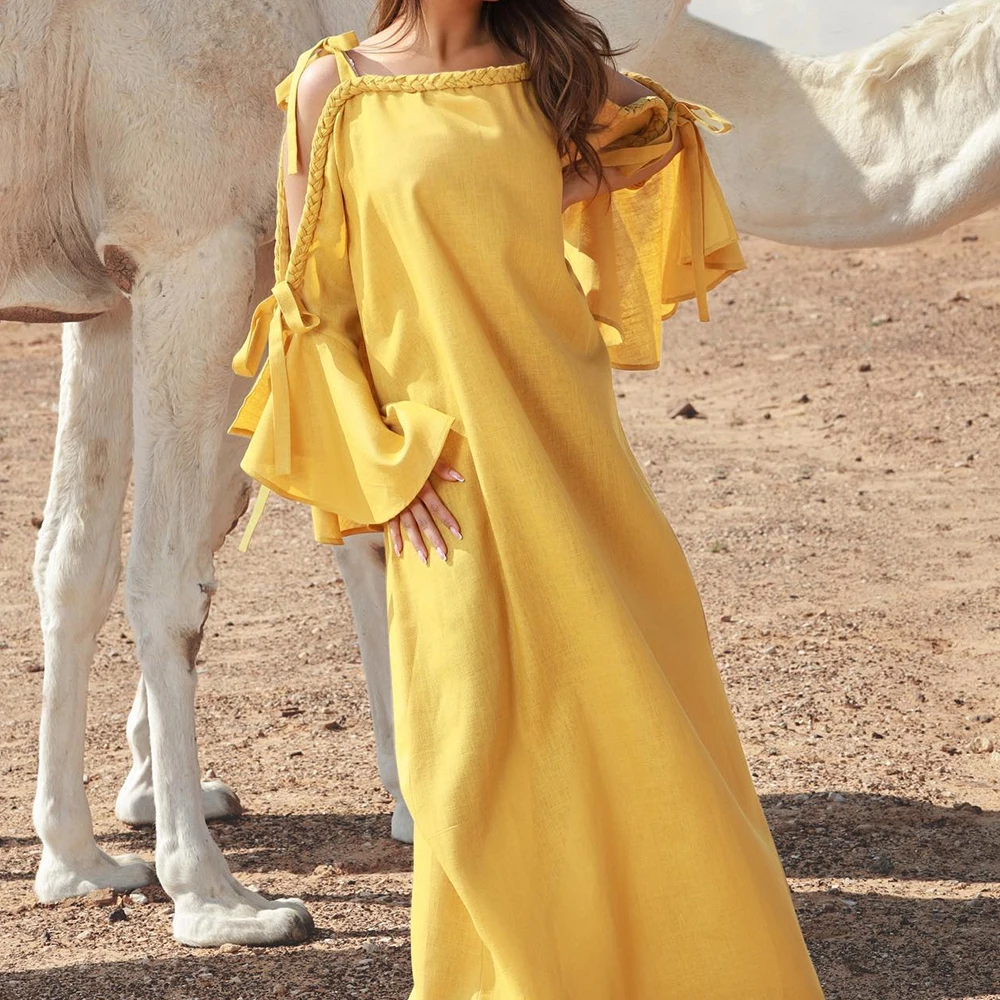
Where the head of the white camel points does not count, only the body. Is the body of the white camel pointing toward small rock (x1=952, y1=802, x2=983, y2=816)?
yes

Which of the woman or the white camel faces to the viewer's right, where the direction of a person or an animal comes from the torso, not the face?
the white camel

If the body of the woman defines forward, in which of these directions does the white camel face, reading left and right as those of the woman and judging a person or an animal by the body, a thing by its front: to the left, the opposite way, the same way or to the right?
to the left

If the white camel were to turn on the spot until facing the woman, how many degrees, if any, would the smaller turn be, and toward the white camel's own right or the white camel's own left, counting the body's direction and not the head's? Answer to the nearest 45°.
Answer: approximately 45° to the white camel's own right

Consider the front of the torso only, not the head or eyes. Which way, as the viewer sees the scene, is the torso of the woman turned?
toward the camera

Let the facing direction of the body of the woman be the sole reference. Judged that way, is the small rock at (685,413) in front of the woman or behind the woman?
behind

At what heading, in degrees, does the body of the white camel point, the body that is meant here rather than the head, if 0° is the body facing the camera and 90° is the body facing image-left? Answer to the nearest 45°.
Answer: approximately 270°

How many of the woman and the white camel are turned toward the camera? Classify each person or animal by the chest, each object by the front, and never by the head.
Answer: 1

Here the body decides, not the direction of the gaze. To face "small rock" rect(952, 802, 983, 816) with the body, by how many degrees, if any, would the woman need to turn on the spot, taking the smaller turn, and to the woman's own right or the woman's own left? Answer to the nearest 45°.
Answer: approximately 135° to the woman's own left

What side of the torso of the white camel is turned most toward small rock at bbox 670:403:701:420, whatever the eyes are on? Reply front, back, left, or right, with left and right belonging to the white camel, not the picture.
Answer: left

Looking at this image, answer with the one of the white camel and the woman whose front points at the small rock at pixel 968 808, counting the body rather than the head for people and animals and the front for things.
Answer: the white camel

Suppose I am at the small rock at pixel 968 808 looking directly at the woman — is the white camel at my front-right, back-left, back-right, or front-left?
front-right
